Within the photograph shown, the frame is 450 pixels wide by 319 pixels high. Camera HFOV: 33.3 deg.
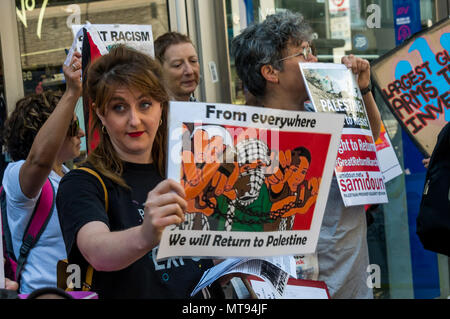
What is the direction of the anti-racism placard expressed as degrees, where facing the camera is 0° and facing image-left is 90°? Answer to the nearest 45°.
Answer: approximately 0°

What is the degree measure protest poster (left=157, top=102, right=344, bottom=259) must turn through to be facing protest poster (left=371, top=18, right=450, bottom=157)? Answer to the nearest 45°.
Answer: approximately 135° to its left

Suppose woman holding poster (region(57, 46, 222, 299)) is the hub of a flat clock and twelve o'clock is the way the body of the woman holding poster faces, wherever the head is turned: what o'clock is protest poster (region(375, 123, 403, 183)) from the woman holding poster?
The protest poster is roughly at 9 o'clock from the woman holding poster.

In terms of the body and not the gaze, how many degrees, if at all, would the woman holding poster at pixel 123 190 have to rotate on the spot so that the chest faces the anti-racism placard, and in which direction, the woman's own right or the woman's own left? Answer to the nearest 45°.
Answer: approximately 135° to the woman's own left

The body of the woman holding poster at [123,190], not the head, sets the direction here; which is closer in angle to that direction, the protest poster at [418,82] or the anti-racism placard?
the protest poster
